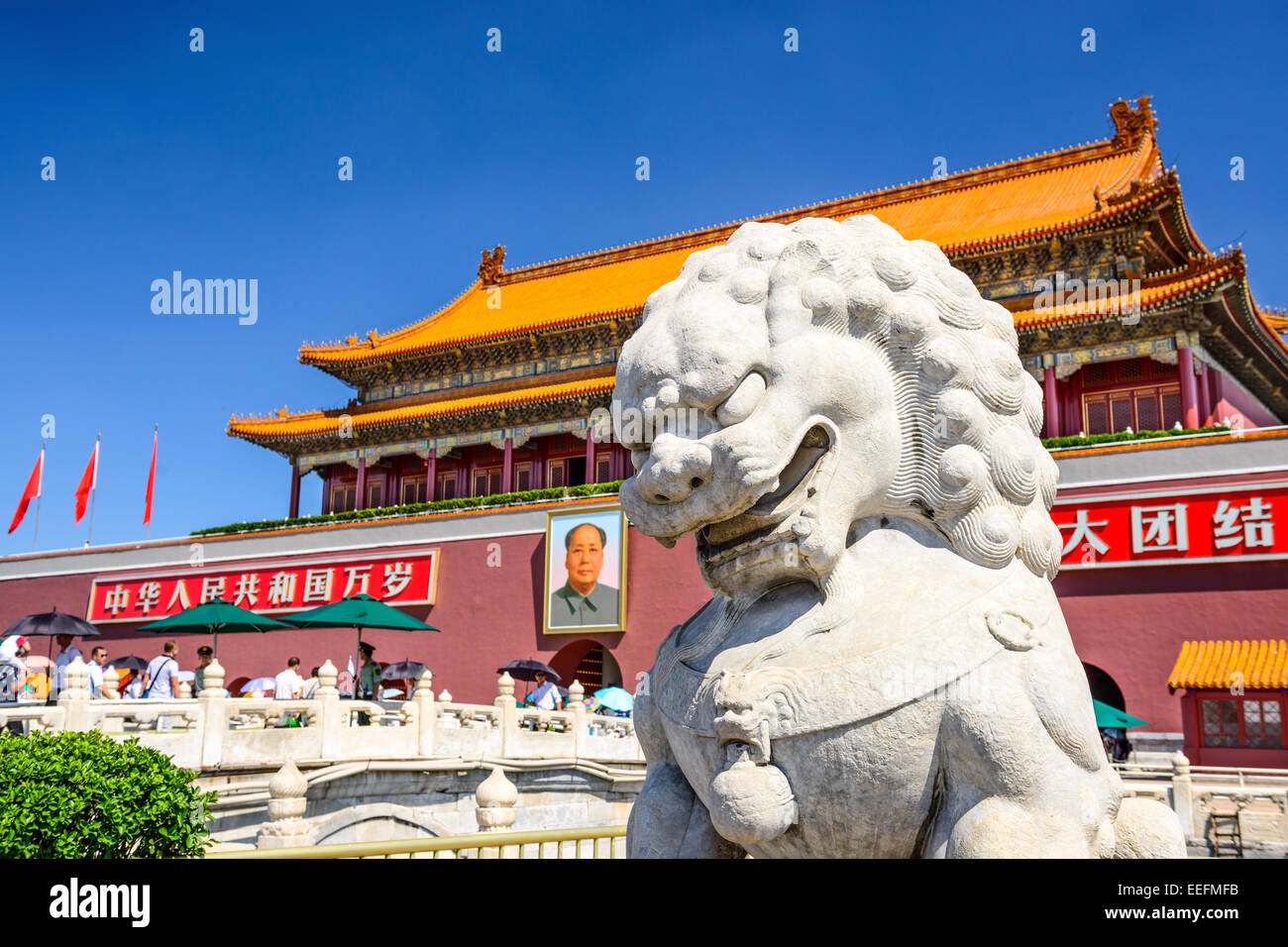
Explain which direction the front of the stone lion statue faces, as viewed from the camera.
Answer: facing the viewer and to the left of the viewer

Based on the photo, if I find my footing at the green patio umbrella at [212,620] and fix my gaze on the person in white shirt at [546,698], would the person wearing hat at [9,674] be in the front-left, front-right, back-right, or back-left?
back-right

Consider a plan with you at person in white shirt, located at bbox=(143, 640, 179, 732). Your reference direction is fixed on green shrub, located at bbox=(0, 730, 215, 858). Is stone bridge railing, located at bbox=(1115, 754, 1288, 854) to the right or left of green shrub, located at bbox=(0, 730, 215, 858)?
left

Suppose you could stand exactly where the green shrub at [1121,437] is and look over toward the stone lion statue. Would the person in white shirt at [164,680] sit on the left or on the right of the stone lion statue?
right

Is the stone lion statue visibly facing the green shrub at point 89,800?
no

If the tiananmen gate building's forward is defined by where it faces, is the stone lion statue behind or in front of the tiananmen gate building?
in front

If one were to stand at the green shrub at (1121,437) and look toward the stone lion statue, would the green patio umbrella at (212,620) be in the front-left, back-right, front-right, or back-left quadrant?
front-right

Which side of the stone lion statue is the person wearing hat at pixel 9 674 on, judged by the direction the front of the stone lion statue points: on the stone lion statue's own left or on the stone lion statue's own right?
on the stone lion statue's own right

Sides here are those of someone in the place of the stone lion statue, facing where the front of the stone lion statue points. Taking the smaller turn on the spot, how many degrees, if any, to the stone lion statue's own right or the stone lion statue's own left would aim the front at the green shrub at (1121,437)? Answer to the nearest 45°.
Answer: approximately 135° to the stone lion statue's own right

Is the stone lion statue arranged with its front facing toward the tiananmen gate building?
no

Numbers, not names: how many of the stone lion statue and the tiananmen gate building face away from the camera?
0

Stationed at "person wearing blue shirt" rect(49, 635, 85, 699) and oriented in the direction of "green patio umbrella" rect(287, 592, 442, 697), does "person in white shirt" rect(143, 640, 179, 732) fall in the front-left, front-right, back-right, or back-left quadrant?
front-right

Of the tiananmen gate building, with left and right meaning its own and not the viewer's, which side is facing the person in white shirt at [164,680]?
front
